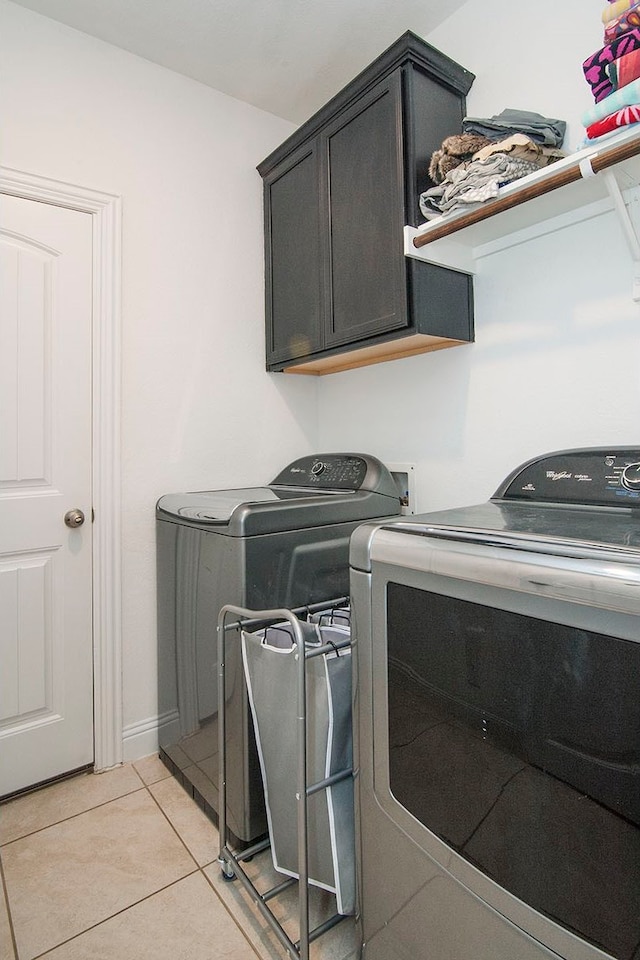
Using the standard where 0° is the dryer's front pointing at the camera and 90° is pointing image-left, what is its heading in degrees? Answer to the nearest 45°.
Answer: approximately 45°

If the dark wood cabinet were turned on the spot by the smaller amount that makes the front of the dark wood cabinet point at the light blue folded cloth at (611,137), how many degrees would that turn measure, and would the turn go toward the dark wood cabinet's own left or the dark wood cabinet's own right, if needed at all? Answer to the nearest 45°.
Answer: approximately 90° to the dark wood cabinet's own left

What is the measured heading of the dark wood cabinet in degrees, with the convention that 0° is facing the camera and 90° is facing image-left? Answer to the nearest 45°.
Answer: approximately 45°

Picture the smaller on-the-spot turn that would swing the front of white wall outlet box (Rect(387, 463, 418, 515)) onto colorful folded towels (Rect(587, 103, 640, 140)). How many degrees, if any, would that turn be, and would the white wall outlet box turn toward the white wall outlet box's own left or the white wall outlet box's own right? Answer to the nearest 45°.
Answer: approximately 90° to the white wall outlet box's own left
